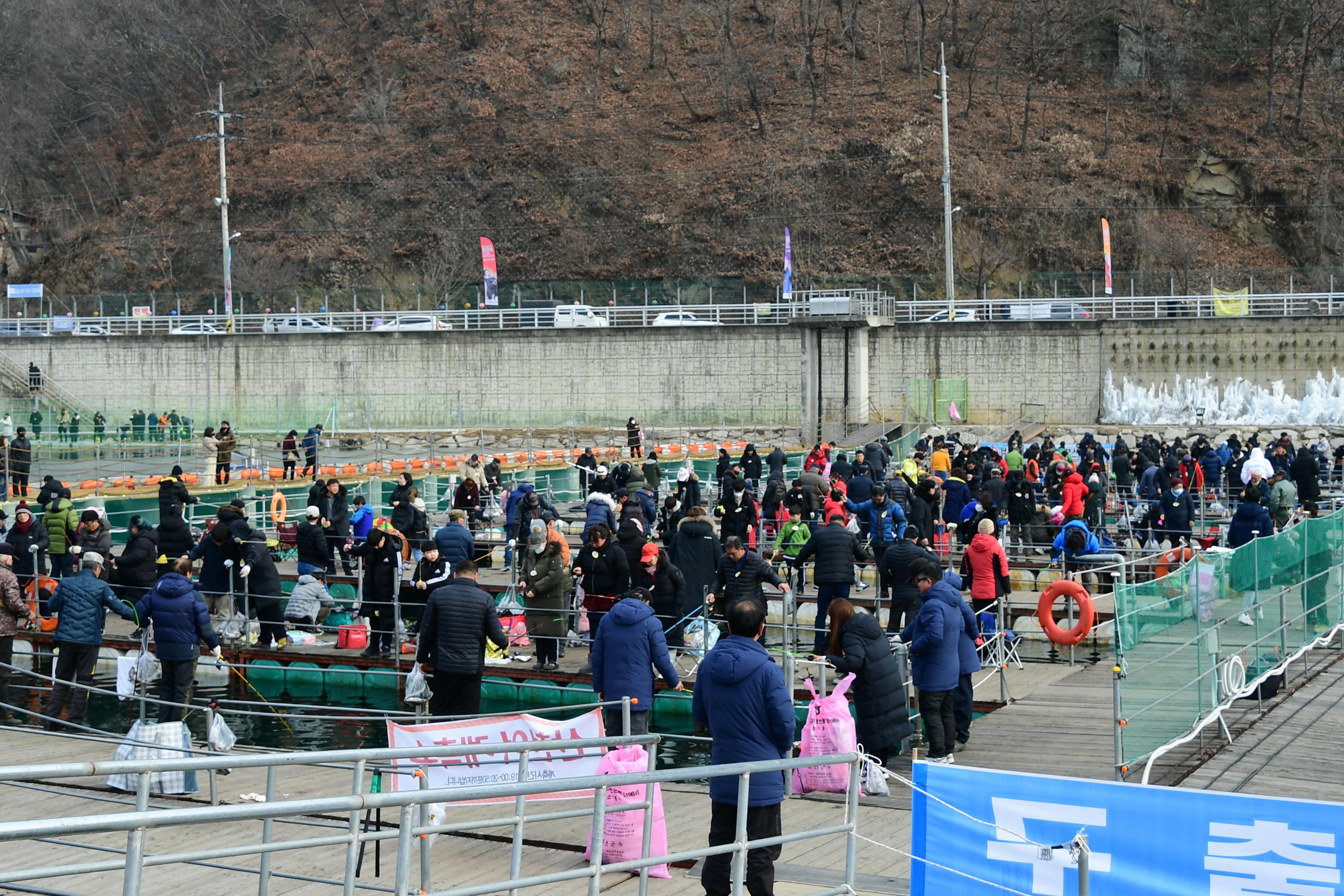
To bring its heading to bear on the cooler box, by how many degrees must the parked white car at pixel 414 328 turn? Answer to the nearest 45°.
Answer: approximately 90° to its left

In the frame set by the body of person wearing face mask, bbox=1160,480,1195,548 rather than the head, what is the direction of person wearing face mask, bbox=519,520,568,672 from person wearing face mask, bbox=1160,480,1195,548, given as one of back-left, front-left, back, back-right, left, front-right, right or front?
front-right

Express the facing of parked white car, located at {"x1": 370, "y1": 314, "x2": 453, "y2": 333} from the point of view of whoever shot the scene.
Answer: facing to the left of the viewer

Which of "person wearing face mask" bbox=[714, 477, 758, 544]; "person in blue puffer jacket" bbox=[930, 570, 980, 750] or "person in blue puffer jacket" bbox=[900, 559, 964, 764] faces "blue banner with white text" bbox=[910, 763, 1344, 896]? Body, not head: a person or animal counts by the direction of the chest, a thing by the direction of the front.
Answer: the person wearing face mask

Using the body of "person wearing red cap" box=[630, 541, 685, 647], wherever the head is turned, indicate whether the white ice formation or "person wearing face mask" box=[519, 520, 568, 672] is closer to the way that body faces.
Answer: the person wearing face mask

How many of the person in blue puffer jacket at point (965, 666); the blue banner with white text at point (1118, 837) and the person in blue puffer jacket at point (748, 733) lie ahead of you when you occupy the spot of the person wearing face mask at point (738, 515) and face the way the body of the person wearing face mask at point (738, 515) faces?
3

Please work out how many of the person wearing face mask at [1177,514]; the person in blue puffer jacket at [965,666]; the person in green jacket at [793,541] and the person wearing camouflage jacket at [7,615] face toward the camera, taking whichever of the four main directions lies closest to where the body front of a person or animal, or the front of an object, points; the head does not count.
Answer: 2

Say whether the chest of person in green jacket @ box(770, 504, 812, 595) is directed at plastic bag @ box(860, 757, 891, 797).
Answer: yes
